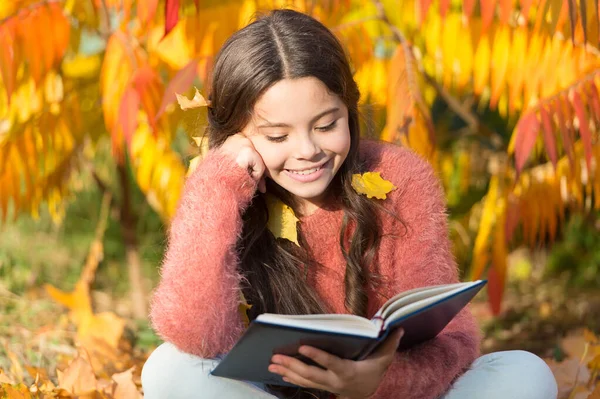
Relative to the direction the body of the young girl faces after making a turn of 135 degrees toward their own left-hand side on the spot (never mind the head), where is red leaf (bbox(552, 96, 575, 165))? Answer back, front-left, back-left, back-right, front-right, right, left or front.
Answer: front

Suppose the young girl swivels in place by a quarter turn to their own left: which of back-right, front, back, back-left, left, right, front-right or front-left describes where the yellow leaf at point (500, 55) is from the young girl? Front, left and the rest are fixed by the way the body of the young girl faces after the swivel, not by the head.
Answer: front-left

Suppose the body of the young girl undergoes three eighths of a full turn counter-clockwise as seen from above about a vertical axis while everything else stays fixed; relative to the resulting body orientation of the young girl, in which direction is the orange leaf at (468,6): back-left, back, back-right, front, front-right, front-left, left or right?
front

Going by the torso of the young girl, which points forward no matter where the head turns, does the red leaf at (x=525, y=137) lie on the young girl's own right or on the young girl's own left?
on the young girl's own left

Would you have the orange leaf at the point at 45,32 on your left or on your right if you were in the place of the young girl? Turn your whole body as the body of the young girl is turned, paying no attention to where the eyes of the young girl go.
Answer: on your right

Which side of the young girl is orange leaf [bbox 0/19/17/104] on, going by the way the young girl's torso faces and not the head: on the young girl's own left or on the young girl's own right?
on the young girl's own right

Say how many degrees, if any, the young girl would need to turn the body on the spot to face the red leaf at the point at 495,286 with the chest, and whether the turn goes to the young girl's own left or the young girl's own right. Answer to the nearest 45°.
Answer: approximately 135° to the young girl's own left

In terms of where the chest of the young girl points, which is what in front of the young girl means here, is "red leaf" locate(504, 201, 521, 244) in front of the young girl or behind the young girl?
behind

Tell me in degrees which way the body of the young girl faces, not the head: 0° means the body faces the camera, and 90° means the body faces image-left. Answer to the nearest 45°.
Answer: approximately 0°
